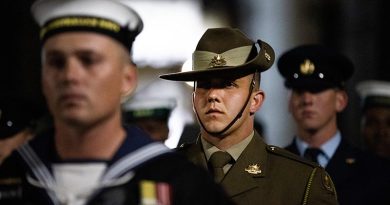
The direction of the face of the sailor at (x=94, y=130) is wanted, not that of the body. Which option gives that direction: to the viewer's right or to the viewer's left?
to the viewer's left

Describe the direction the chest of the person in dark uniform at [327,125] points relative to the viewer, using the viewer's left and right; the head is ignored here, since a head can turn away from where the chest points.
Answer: facing the viewer and to the left of the viewer

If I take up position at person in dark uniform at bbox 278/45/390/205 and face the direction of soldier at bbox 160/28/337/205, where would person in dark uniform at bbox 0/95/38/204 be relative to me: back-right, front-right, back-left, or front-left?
front-right

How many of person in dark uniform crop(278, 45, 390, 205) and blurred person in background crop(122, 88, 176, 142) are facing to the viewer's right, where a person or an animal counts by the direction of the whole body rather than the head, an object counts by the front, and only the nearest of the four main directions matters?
0

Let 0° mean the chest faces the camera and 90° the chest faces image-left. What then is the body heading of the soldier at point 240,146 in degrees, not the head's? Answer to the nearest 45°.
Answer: approximately 45°

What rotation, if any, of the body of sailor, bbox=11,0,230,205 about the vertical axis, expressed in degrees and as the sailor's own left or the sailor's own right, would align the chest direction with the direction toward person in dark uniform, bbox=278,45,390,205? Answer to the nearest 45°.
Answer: approximately 180°

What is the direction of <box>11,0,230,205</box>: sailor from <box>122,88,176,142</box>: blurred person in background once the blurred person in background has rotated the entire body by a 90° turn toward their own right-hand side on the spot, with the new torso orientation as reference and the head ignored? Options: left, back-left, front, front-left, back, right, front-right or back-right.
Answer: back-left

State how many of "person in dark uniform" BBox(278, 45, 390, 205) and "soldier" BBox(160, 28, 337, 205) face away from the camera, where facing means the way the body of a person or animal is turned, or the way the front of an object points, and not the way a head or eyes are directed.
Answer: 0

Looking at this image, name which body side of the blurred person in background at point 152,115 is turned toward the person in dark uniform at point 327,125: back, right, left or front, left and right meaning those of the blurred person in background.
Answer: left

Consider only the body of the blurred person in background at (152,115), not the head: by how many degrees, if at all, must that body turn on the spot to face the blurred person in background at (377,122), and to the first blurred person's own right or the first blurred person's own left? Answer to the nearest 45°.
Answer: approximately 135° to the first blurred person's own left

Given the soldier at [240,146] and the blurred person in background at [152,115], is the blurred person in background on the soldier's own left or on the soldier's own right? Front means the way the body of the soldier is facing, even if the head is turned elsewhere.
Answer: on the soldier's own right

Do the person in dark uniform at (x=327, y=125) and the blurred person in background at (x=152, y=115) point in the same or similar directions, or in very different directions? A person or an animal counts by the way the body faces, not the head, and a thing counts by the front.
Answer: same or similar directions

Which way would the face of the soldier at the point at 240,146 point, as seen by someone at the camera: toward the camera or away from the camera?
toward the camera

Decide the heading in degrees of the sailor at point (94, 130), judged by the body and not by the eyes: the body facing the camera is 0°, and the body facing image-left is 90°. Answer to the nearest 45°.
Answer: approximately 45°
